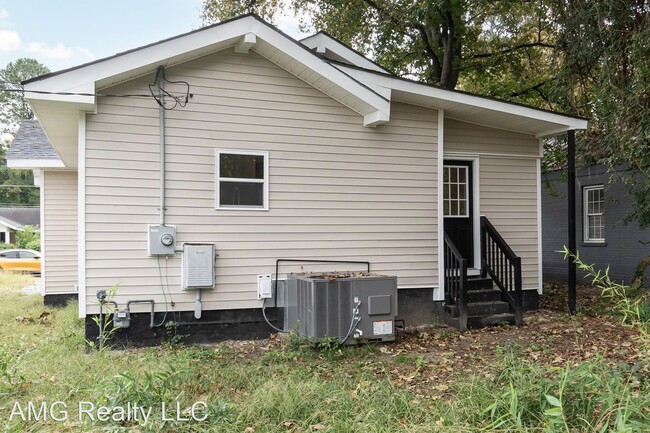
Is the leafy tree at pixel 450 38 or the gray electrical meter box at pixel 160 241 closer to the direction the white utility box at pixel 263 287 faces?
the gray electrical meter box

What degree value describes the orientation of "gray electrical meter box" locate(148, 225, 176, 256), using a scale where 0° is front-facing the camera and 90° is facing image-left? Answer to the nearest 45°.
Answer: approximately 0°

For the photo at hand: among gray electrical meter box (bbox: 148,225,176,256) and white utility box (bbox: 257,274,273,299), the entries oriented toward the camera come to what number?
2

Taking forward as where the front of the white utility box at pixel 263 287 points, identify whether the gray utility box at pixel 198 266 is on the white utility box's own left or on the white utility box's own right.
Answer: on the white utility box's own right

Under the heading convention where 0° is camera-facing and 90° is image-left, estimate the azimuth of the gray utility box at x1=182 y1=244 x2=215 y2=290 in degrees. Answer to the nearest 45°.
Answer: approximately 0°

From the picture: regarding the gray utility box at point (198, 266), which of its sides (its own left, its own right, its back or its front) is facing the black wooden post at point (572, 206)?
left

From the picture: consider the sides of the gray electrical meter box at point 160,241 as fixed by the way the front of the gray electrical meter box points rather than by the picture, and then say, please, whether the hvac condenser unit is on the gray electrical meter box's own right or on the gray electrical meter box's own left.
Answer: on the gray electrical meter box's own left

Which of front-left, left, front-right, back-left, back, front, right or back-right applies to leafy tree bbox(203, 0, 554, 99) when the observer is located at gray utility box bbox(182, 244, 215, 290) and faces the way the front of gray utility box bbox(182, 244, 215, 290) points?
back-left

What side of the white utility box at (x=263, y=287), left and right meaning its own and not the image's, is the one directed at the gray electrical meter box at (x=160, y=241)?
right
